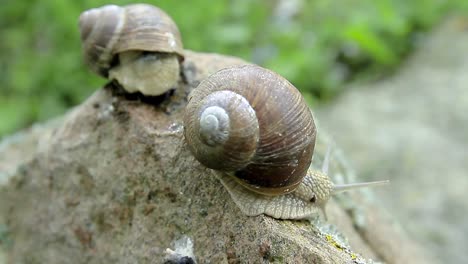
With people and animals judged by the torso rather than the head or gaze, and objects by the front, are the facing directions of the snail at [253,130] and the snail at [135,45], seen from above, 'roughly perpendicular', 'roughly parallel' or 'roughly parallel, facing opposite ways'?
roughly perpendicular

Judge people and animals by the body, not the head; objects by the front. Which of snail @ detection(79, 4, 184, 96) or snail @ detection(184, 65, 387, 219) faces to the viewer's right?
snail @ detection(184, 65, 387, 219)

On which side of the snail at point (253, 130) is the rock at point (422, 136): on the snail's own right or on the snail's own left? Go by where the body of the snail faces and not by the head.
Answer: on the snail's own left

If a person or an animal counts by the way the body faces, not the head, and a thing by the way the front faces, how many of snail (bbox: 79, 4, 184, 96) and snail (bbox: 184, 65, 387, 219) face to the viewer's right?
1

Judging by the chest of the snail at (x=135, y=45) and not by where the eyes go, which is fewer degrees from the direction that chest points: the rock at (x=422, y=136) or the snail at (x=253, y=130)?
the snail

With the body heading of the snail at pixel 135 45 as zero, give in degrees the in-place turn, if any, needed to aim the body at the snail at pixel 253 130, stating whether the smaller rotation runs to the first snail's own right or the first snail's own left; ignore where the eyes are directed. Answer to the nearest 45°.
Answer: approximately 45° to the first snail's own left

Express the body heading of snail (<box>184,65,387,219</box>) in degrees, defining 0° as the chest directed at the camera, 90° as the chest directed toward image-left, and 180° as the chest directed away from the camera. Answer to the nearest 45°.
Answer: approximately 270°

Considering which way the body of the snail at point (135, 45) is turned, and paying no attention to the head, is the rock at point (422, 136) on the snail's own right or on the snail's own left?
on the snail's own left
